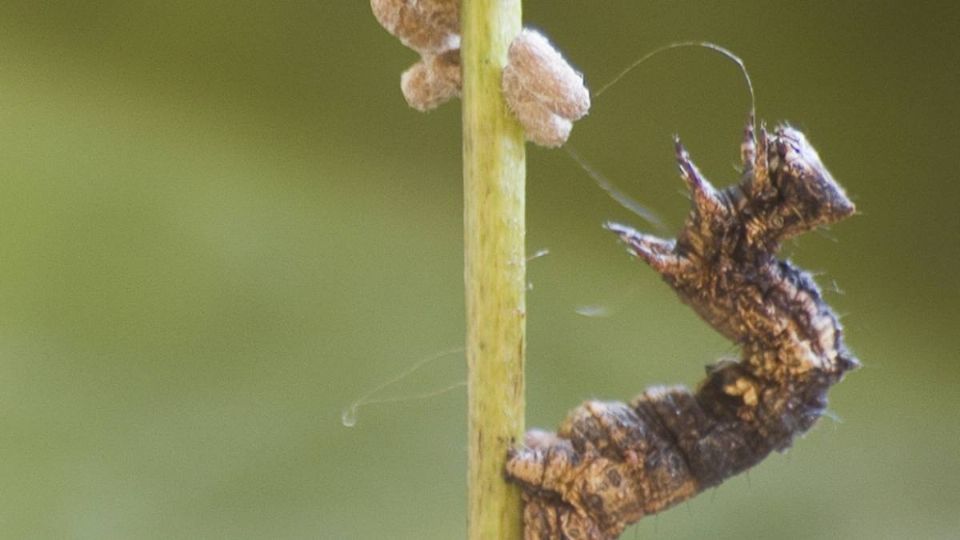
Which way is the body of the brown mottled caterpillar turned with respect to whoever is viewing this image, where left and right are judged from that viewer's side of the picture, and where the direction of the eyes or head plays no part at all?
facing to the right of the viewer
